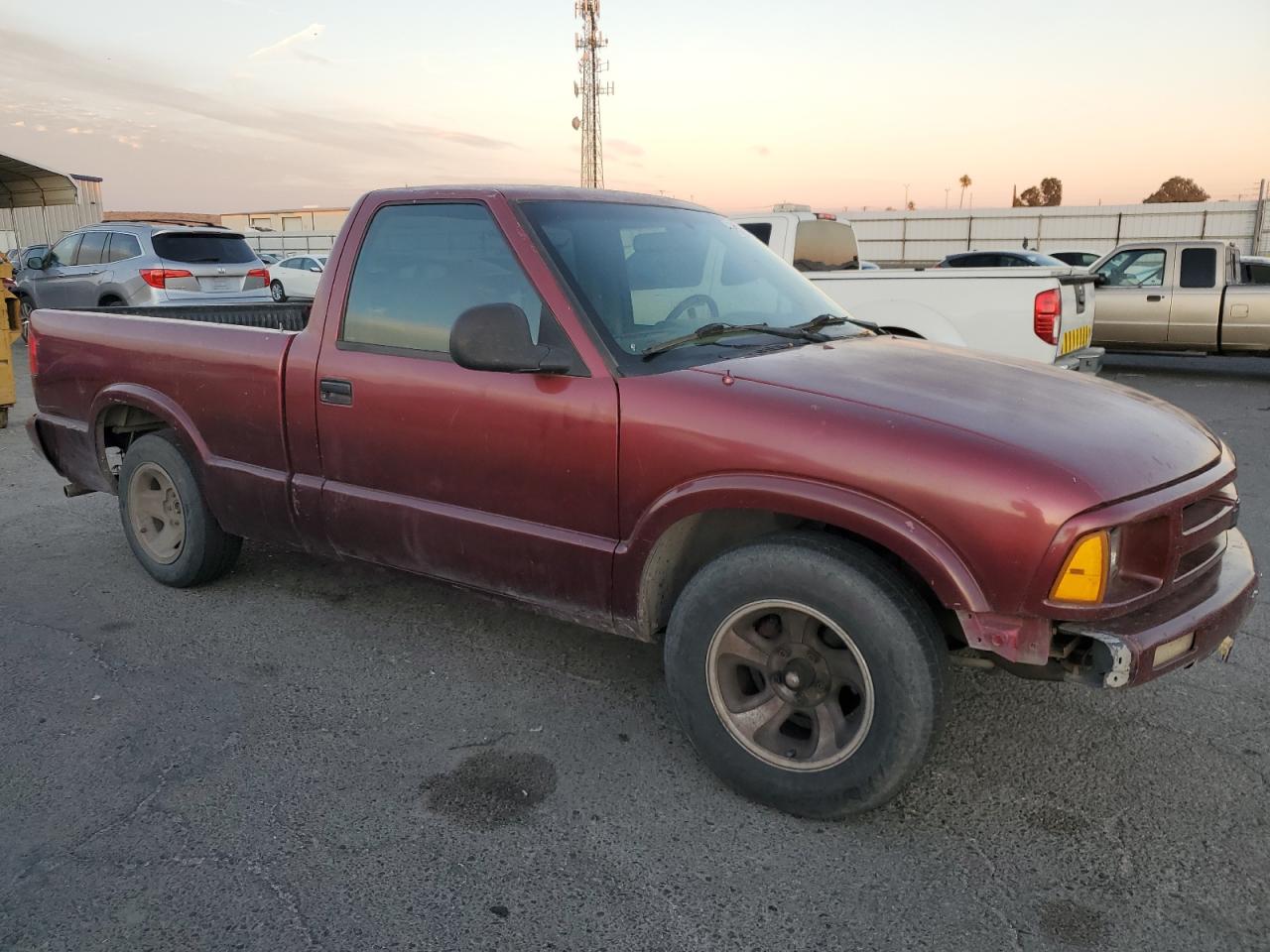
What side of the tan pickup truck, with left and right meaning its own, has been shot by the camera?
left

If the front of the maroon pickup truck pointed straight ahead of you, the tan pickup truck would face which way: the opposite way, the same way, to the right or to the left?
the opposite way

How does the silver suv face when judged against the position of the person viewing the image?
facing away from the viewer and to the left of the viewer

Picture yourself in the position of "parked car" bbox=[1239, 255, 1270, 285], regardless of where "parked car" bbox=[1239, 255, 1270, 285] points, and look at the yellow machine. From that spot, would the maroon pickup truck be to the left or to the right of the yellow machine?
left

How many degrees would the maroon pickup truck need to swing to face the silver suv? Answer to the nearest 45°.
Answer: approximately 180°

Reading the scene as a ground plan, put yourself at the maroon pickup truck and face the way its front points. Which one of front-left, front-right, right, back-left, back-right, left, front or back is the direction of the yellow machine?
back

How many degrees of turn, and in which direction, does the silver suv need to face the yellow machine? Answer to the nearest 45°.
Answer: approximately 135° to its left

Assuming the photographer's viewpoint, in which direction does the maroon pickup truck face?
facing the viewer and to the right of the viewer

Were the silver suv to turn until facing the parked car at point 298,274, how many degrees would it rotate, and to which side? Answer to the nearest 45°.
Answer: approximately 45° to its right
